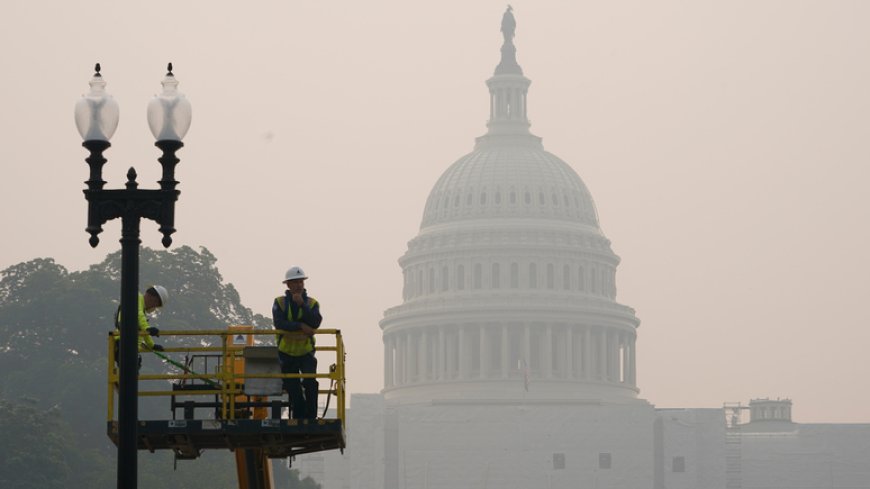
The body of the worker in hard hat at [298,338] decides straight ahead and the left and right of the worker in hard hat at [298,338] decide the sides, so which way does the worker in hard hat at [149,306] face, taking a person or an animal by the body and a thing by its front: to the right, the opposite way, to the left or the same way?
to the left

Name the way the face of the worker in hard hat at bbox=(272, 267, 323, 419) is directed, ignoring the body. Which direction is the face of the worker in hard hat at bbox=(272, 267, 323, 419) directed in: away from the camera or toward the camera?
toward the camera

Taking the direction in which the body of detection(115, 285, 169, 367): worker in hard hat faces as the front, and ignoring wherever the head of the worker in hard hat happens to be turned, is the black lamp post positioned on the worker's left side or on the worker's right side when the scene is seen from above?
on the worker's right side

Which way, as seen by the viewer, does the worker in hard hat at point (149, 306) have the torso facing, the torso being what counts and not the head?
to the viewer's right

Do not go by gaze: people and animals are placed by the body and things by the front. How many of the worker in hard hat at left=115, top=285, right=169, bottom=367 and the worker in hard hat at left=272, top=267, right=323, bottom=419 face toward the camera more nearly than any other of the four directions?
1

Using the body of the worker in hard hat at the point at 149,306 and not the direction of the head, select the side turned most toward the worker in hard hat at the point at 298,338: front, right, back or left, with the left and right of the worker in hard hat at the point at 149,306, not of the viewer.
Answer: front

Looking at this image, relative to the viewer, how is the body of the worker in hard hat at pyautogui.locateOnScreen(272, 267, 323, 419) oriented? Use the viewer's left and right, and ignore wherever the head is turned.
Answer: facing the viewer

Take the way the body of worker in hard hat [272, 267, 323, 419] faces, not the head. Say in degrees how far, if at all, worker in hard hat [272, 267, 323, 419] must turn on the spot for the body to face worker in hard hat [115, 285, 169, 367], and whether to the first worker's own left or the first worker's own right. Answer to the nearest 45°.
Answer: approximately 90° to the first worker's own right
